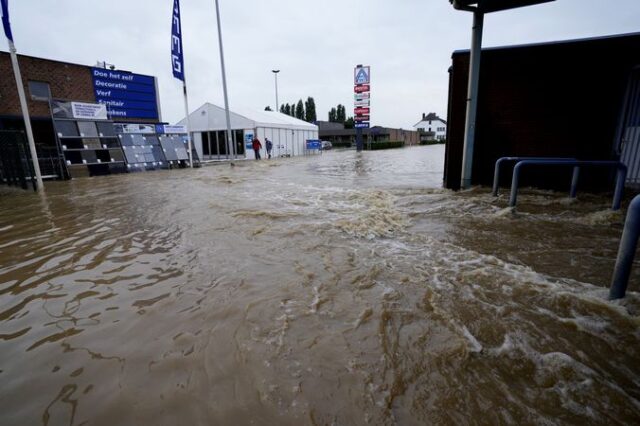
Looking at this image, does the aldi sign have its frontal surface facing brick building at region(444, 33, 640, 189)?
yes

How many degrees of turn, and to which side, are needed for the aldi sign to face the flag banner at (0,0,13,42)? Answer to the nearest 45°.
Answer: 0° — it already faces it

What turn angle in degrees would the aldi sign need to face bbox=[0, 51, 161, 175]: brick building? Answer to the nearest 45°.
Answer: approximately 45° to its right

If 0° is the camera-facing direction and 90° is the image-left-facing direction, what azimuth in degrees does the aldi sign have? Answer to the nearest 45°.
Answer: approximately 0°

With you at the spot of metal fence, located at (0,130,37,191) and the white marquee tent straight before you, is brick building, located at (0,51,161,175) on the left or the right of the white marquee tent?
left

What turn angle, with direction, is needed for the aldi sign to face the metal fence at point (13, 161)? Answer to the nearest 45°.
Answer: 0° — it already faces it

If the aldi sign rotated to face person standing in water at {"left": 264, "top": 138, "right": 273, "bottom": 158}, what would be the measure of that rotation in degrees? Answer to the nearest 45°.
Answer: approximately 45° to its right

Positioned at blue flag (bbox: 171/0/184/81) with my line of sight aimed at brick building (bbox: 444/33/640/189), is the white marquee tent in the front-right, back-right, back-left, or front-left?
back-left
